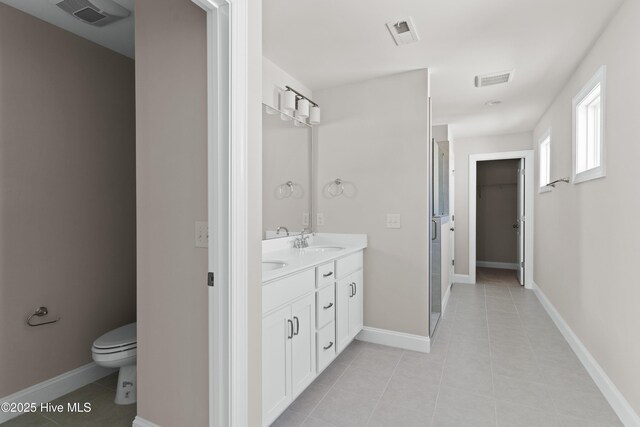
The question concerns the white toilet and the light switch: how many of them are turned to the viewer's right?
0

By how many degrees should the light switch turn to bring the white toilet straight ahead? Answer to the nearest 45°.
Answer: approximately 45° to its right

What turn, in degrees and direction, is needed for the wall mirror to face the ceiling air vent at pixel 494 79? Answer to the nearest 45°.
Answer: approximately 45° to its left

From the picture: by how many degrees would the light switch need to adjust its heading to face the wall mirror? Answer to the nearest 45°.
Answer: approximately 90° to its right

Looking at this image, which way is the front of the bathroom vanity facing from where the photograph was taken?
facing the viewer and to the right of the viewer

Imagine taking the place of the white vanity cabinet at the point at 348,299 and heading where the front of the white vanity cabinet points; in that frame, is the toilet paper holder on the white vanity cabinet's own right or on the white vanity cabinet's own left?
on the white vanity cabinet's own right

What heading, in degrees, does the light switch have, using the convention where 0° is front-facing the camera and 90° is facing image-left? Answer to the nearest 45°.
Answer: approximately 0°

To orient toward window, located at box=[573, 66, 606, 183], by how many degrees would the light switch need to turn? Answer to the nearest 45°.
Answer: approximately 90° to its left

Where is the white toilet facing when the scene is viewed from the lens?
facing the viewer and to the left of the viewer
